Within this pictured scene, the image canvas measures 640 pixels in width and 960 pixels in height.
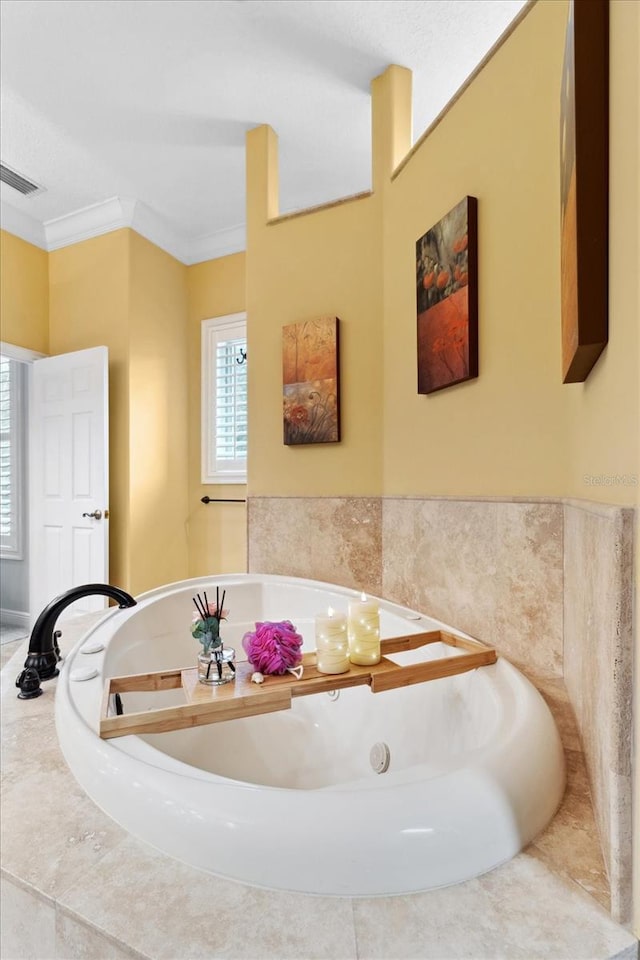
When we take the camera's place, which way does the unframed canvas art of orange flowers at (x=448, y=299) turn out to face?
facing the viewer and to the left of the viewer

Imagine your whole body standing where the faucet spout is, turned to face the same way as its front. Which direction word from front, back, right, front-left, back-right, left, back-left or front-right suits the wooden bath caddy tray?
front-right

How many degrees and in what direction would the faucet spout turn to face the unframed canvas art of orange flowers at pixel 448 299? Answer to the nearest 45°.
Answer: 0° — it already faces it

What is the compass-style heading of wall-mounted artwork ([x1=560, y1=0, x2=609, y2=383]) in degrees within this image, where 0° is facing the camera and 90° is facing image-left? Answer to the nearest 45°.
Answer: approximately 90°

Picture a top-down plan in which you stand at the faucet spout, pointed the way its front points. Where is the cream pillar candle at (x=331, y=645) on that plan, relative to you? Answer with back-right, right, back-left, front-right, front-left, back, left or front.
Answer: front-right

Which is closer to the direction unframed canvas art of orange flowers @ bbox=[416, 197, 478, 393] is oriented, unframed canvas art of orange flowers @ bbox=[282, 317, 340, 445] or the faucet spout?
the faucet spout

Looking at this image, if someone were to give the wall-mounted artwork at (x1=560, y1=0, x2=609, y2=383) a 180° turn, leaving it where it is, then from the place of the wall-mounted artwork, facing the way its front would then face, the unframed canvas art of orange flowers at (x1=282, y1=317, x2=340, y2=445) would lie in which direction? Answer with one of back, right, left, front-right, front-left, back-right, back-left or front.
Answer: back-left

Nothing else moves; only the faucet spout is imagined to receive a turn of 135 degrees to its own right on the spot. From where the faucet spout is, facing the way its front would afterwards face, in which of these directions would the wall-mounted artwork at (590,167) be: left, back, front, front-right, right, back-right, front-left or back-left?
left

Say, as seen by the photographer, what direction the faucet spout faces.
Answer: facing to the right of the viewer

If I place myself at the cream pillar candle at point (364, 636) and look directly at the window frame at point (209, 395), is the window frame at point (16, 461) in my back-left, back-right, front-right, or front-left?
front-left

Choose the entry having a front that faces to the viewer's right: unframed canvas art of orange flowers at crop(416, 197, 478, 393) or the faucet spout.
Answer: the faucet spout

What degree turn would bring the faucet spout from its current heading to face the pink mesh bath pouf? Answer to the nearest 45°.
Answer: approximately 45° to its right

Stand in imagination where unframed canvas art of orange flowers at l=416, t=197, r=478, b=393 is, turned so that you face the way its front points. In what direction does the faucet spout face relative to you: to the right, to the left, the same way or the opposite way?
the opposite way

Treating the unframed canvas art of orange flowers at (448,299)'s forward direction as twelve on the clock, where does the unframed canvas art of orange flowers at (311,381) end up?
the unframed canvas art of orange flowers at (311,381) is roughly at 3 o'clock from the unframed canvas art of orange flowers at (448,299).

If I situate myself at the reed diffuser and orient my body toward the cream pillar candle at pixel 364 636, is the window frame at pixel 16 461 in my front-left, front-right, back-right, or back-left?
back-left
